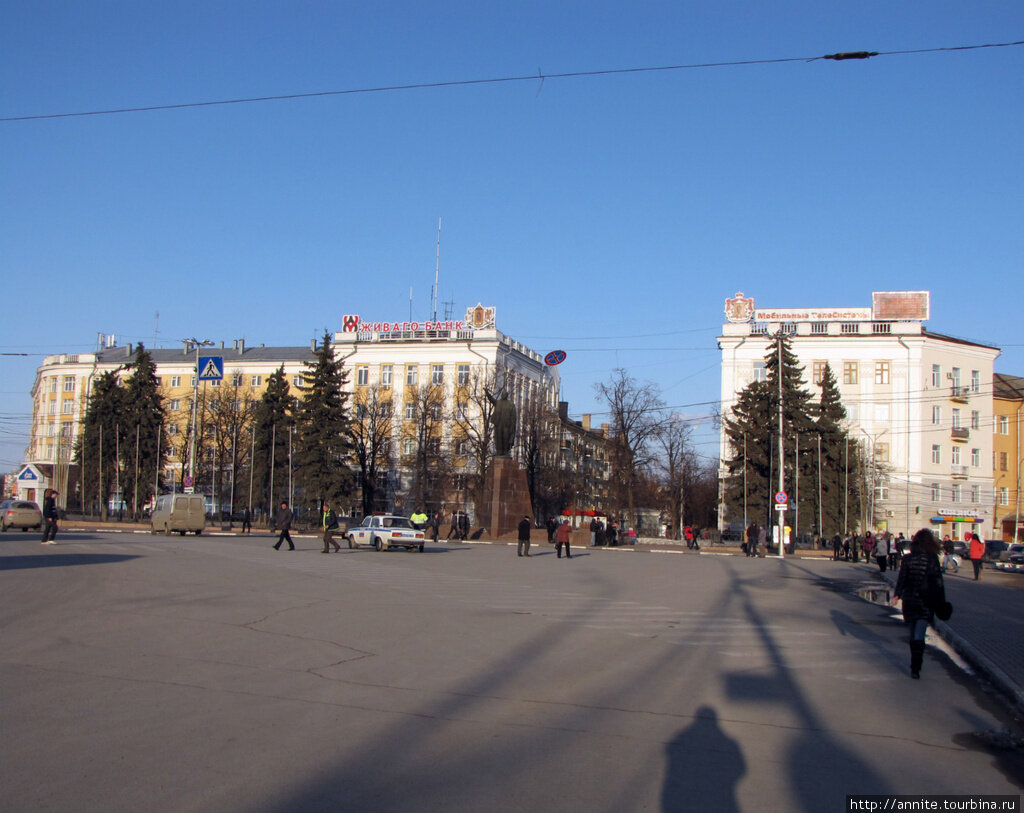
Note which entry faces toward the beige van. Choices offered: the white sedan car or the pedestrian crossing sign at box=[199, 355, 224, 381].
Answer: the white sedan car

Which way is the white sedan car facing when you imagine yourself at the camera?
facing away from the viewer and to the left of the viewer

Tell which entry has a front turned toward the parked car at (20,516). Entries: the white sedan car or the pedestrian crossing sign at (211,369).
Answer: the white sedan car

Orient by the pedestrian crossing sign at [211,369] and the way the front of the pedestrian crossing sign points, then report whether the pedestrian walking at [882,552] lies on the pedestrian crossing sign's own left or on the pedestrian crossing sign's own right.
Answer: on the pedestrian crossing sign's own left

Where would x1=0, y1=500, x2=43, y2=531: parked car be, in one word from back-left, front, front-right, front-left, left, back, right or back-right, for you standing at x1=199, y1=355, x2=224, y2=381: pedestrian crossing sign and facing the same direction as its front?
back-right

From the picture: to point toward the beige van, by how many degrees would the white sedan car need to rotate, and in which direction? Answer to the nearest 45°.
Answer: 0° — it already faces it
